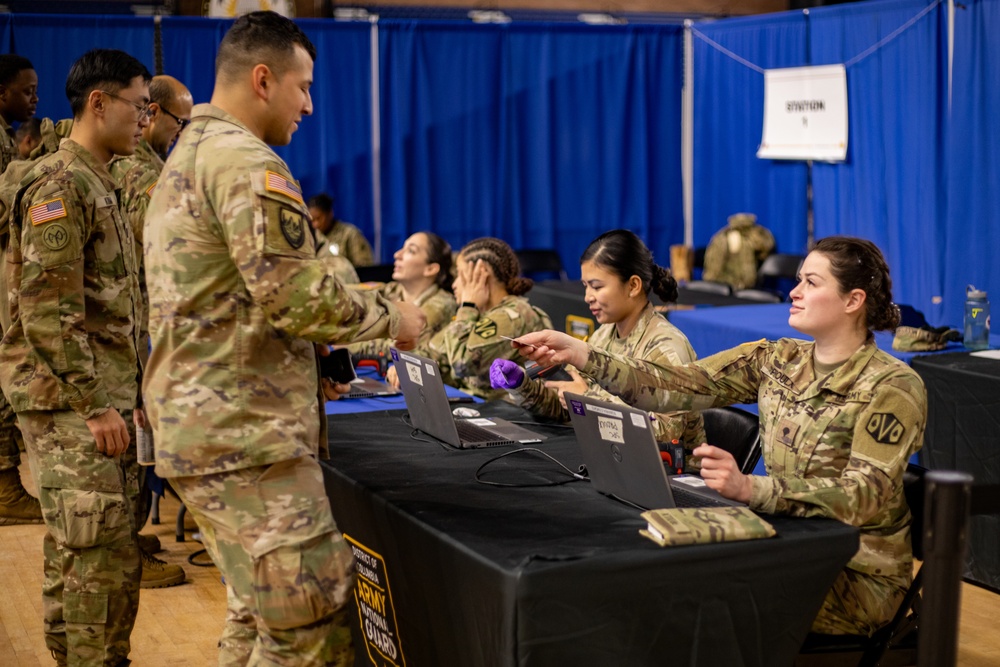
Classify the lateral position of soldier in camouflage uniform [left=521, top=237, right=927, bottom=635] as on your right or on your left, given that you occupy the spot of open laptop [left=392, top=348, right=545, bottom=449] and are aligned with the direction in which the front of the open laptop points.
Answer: on your right

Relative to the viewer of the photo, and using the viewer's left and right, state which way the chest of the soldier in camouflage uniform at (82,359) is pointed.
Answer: facing to the right of the viewer

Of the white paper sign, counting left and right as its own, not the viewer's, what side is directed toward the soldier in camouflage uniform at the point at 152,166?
front

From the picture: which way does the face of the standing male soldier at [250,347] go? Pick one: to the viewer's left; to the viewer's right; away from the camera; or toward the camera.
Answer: to the viewer's right

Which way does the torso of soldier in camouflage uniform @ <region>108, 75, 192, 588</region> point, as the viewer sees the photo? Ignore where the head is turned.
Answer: to the viewer's right

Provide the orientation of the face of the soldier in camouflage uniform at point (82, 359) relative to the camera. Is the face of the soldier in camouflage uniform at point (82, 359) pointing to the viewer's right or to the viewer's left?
to the viewer's right

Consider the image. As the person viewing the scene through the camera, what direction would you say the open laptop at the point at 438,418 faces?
facing away from the viewer and to the right of the viewer

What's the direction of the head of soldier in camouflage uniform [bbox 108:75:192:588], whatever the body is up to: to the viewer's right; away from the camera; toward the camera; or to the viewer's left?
to the viewer's right

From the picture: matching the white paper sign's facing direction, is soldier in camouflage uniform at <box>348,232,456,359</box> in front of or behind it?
in front

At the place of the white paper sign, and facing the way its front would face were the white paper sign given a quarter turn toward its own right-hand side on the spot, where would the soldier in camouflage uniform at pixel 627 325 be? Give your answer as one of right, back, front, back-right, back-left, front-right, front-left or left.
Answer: left

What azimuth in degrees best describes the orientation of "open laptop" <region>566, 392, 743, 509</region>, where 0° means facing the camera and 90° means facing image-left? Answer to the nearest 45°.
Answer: approximately 225°

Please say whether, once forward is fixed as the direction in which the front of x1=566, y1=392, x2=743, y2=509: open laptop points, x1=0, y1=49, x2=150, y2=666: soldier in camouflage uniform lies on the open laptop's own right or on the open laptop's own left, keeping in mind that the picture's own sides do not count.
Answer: on the open laptop's own left

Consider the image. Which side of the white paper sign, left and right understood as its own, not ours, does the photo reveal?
front
